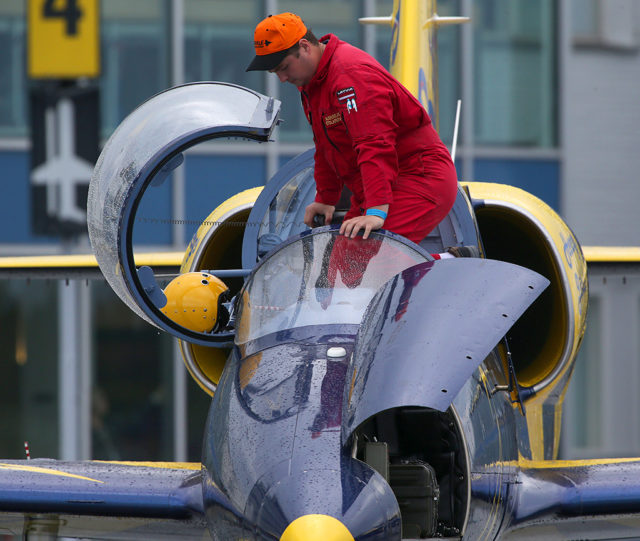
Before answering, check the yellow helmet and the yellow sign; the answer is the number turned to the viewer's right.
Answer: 1

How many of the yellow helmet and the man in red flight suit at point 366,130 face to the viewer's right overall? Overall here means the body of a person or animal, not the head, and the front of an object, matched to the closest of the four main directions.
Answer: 1

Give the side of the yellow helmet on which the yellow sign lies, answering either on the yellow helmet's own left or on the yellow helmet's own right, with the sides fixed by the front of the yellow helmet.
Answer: on the yellow helmet's own left

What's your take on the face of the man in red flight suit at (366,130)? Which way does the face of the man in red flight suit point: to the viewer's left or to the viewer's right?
to the viewer's left

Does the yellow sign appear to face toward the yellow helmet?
yes

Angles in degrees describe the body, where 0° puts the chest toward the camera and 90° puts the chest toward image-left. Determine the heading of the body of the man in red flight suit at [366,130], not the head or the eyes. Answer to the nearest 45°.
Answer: approximately 45°

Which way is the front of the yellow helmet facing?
to the viewer's right
